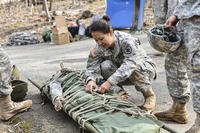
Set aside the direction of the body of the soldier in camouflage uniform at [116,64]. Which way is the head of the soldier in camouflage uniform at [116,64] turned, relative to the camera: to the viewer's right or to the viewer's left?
to the viewer's left

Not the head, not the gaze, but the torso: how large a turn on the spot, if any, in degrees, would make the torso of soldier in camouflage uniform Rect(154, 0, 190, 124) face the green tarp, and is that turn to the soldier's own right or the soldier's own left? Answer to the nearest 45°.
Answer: approximately 45° to the soldier's own left

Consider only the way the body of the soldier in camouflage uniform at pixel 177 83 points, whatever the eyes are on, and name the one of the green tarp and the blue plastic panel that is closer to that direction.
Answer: the green tarp

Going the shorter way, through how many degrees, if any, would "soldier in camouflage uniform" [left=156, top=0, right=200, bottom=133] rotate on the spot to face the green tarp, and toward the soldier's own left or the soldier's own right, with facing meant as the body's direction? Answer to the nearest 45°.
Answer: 0° — they already face it

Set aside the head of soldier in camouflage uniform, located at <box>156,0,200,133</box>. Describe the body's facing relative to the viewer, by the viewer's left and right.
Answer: facing to the left of the viewer

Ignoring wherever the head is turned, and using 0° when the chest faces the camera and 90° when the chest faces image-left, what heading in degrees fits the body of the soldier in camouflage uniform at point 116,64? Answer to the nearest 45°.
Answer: approximately 45°

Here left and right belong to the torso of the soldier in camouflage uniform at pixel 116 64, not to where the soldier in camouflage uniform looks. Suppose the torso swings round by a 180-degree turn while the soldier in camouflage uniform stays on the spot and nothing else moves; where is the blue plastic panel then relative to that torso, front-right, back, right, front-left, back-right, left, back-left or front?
front-left
